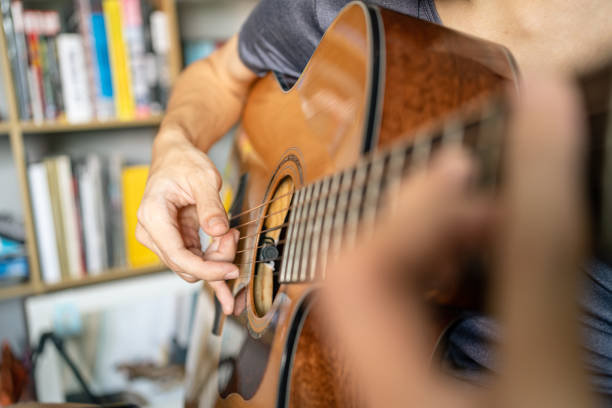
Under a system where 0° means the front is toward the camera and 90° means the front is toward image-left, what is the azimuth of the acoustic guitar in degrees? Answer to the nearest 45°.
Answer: approximately 90°

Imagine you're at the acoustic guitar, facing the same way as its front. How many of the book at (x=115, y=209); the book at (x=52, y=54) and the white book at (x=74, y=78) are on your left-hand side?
0

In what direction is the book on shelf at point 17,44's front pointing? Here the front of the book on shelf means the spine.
toward the camera

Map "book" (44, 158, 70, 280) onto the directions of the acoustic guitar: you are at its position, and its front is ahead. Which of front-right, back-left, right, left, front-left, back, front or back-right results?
front-right

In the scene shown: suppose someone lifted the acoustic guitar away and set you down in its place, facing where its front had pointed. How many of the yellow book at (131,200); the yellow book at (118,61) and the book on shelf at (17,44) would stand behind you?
0

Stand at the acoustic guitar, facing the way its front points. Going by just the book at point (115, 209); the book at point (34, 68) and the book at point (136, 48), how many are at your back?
0

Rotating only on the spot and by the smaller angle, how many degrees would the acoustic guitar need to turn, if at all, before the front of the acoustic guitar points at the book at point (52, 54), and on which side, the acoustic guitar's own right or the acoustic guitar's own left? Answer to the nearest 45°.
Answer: approximately 45° to the acoustic guitar's own right

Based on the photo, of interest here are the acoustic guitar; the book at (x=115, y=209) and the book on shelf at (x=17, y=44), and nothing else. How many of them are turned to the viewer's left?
1
